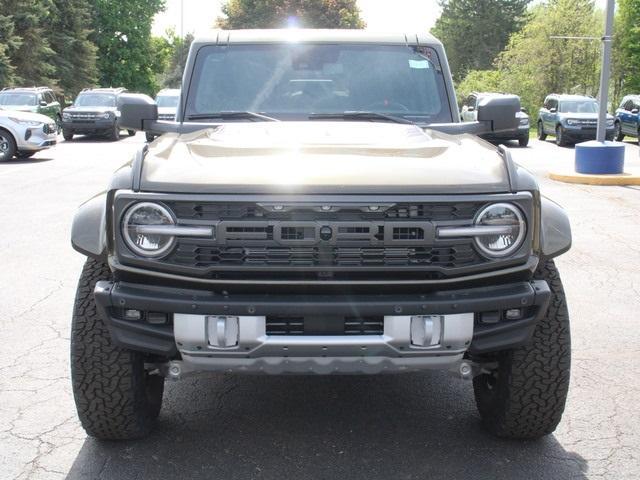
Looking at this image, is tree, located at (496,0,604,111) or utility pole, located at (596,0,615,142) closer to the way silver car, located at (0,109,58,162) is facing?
the utility pole

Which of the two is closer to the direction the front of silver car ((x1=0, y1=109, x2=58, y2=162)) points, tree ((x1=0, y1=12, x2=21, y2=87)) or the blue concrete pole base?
the blue concrete pole base

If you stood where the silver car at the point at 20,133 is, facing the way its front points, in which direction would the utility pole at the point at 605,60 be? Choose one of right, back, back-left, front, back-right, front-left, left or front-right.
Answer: front

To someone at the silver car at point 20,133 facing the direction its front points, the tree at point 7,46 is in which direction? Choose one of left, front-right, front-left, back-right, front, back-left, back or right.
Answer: back-left

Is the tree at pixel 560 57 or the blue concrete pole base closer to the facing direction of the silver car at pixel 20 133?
the blue concrete pole base

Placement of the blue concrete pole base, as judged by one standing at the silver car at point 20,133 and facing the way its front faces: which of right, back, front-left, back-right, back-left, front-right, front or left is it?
front

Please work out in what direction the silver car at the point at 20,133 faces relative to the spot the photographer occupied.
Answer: facing the viewer and to the right of the viewer

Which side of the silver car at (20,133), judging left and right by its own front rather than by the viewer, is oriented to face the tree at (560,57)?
left
